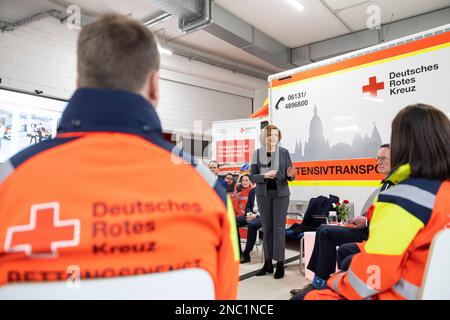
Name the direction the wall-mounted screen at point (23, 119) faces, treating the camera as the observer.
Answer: facing the viewer and to the right of the viewer

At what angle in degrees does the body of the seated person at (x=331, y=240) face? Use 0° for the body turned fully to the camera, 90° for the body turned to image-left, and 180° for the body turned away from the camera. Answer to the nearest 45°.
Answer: approximately 90°

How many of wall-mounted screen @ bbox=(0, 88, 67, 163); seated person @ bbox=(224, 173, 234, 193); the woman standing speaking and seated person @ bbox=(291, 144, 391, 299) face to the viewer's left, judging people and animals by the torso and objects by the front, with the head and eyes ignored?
1

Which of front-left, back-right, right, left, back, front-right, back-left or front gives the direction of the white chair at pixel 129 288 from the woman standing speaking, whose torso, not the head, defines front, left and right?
front

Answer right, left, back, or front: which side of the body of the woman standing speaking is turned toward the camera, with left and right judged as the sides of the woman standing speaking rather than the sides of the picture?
front

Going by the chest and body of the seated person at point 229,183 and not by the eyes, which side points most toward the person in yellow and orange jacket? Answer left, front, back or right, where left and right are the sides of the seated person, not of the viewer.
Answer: front

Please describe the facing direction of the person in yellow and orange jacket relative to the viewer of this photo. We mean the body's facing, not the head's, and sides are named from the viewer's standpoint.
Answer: facing away from the viewer and to the left of the viewer

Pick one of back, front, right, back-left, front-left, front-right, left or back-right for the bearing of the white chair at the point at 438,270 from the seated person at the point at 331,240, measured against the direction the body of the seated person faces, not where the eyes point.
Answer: left

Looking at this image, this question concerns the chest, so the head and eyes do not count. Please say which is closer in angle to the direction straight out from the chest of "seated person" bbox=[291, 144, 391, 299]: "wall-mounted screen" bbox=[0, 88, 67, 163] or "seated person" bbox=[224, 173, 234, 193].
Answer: the wall-mounted screen

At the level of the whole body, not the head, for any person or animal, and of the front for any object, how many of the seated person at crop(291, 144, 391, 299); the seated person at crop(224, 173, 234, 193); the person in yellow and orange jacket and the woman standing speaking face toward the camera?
2

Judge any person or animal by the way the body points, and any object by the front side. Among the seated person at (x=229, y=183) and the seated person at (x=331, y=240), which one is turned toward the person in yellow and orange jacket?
the seated person at (x=229, y=183)

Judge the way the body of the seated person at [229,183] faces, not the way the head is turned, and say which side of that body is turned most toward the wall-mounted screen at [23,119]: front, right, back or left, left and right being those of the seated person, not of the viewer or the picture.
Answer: right

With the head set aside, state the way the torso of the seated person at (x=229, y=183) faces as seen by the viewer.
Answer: toward the camera

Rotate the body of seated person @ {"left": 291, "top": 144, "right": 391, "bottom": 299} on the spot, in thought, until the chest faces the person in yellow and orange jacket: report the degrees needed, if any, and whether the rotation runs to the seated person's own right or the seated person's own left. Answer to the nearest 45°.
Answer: approximately 90° to the seated person's own left

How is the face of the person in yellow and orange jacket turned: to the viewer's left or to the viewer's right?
to the viewer's left

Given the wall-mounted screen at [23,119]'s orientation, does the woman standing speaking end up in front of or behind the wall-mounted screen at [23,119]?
in front
